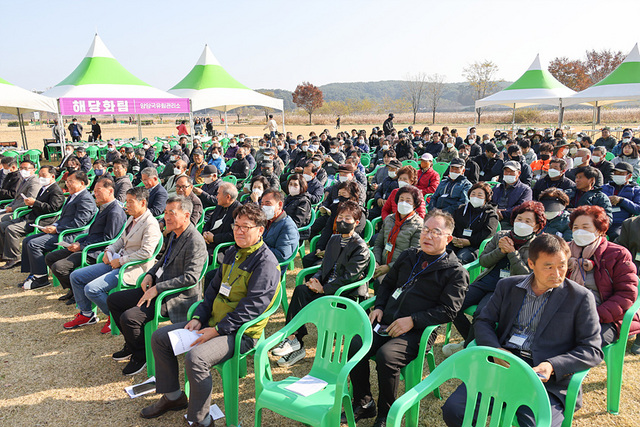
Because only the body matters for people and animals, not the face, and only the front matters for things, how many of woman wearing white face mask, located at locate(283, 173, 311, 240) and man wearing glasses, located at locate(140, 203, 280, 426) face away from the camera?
0

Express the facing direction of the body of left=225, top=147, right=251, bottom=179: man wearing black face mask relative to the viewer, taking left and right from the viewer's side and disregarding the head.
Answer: facing the viewer and to the left of the viewer

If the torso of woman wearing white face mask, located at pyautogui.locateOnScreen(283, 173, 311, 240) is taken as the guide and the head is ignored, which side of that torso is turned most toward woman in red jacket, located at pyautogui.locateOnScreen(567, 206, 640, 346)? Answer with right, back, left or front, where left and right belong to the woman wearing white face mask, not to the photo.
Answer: left

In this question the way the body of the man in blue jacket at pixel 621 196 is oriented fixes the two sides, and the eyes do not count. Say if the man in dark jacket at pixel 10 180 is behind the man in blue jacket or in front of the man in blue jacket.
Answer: in front

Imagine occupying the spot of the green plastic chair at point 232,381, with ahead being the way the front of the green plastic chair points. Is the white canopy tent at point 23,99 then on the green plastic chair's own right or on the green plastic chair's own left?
on the green plastic chair's own right

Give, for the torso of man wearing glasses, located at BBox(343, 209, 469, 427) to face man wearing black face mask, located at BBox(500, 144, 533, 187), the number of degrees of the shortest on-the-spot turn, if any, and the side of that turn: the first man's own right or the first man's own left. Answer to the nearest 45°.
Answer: approximately 135° to the first man's own right

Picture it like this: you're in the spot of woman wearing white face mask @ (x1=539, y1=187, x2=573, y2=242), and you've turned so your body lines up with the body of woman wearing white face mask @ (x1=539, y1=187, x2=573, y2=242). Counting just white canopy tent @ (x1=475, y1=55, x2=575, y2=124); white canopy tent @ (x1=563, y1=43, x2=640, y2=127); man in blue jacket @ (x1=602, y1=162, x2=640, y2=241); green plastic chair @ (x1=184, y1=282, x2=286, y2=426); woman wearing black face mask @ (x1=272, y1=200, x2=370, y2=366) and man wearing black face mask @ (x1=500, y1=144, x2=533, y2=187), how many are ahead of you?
2

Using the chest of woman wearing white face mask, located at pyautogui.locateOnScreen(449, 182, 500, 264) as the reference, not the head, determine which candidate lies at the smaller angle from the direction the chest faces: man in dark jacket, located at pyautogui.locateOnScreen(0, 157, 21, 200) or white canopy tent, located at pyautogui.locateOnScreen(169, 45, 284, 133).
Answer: the man in dark jacket

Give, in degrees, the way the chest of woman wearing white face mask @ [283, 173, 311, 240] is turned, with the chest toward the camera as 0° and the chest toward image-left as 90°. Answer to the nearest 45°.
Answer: approximately 45°

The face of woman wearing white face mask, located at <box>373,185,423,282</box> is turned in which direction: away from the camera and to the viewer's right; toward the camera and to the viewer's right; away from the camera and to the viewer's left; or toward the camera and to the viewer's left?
toward the camera and to the viewer's left

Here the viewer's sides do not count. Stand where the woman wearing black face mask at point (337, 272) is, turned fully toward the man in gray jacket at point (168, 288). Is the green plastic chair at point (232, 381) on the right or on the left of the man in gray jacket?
left
